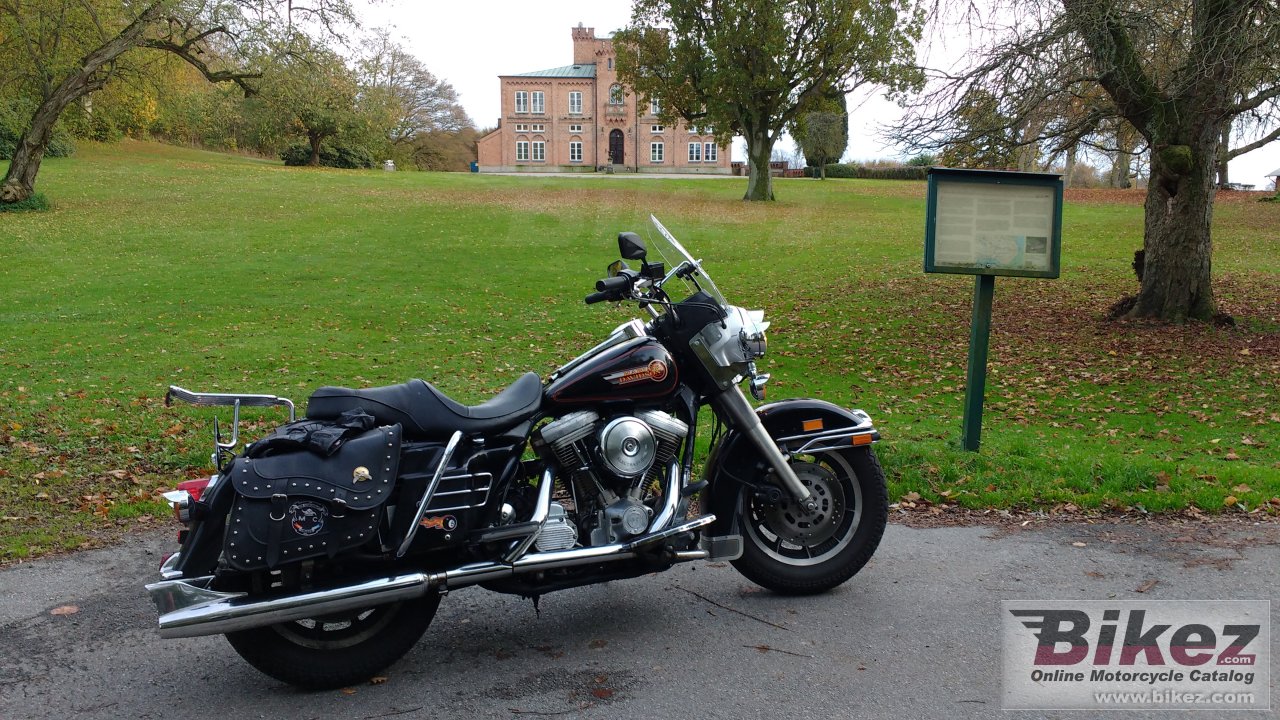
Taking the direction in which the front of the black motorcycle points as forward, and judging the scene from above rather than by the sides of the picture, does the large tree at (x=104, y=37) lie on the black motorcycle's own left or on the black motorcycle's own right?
on the black motorcycle's own left

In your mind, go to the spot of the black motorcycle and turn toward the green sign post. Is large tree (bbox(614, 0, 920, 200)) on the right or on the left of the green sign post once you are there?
left

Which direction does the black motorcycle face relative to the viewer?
to the viewer's right

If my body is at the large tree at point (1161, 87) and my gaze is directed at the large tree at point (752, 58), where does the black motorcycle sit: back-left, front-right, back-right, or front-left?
back-left

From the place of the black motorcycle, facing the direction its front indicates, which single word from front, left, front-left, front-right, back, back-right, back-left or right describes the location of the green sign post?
front-left

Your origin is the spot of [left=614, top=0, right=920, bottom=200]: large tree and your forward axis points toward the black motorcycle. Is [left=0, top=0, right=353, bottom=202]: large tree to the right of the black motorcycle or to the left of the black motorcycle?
right

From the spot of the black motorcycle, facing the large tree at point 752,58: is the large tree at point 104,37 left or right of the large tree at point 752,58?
left

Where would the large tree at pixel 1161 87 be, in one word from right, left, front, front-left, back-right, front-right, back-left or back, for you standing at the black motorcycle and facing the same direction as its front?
front-left

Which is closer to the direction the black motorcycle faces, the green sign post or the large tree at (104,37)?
the green sign post

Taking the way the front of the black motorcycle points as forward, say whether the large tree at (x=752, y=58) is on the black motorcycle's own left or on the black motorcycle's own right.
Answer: on the black motorcycle's own left
